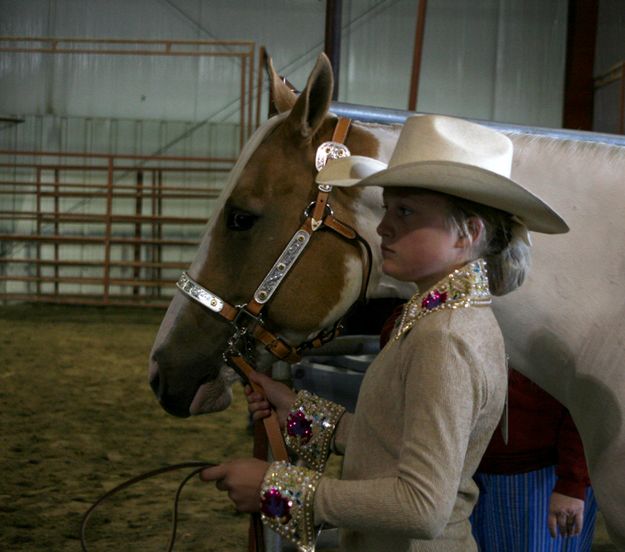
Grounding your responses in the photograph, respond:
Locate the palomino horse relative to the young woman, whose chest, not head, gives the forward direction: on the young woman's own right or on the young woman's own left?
on the young woman's own right

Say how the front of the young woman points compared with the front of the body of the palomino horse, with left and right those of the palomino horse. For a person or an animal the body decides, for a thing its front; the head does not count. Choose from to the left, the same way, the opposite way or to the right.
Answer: the same way

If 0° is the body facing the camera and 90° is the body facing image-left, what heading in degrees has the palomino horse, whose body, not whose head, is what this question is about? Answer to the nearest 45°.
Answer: approximately 90°

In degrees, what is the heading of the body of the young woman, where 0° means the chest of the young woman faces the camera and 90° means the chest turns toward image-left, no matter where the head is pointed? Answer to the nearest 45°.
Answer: approximately 90°

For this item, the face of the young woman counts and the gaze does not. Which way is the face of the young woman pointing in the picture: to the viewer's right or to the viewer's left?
to the viewer's left

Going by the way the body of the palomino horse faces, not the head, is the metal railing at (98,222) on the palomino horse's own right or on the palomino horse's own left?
on the palomino horse's own right

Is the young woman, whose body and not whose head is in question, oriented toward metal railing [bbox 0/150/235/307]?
no

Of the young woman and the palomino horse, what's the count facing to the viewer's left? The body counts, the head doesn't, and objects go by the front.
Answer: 2

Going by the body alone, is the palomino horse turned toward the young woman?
no
